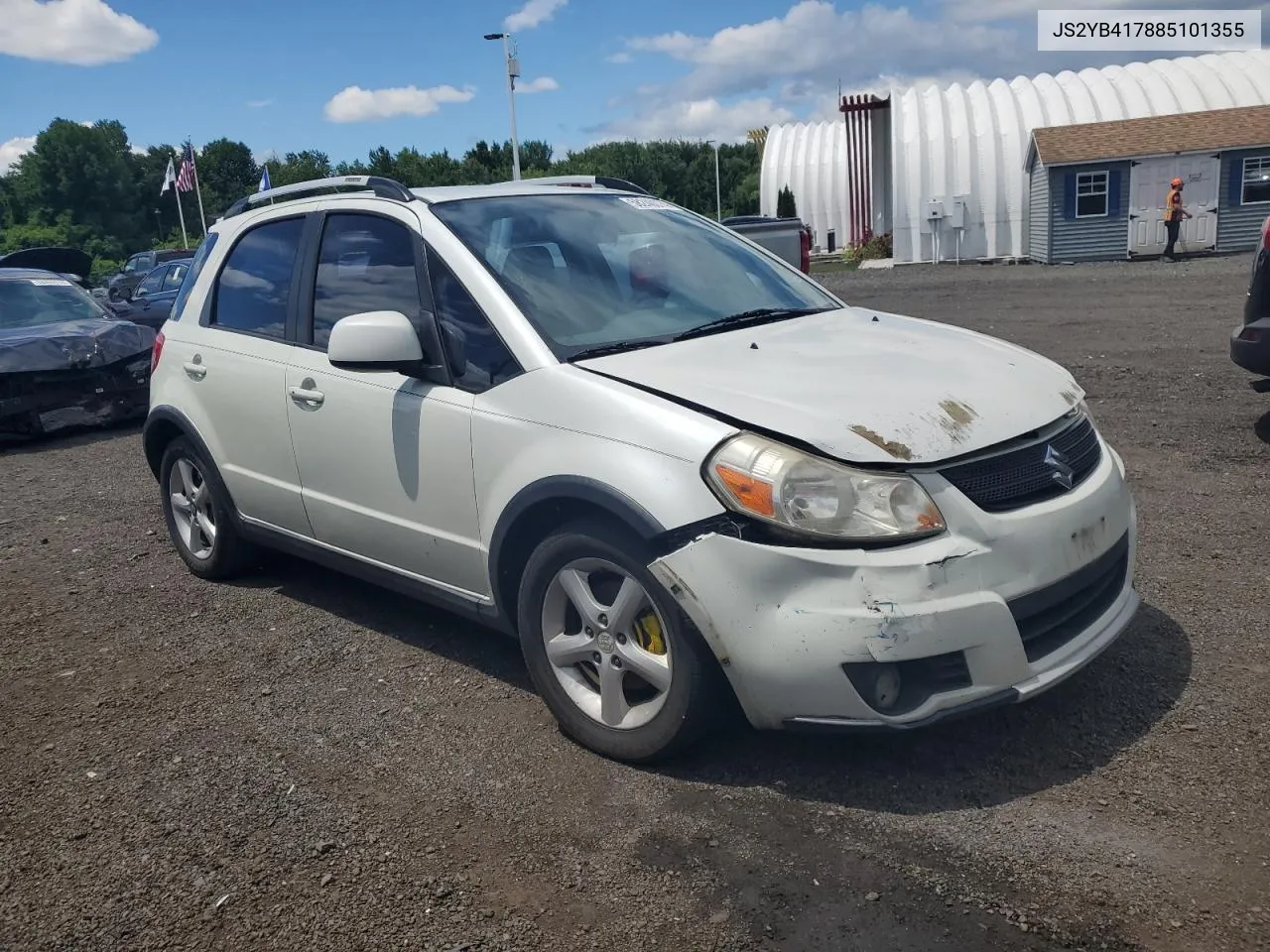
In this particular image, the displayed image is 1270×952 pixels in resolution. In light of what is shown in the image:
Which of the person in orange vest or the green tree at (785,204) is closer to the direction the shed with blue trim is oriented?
the person in orange vest

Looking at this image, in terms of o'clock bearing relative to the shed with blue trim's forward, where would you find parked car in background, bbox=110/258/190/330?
The parked car in background is roughly at 1 o'clock from the shed with blue trim.

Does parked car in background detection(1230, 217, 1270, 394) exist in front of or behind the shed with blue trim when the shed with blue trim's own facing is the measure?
in front

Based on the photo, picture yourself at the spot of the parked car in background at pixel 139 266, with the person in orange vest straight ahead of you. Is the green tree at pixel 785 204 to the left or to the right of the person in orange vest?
left

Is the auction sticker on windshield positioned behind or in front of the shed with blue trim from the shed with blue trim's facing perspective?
in front

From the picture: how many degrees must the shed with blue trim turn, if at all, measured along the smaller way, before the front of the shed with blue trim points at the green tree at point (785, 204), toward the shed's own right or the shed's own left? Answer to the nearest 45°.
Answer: approximately 135° to the shed's own right

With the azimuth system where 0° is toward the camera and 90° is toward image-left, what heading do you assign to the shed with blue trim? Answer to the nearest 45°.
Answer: approximately 0°
